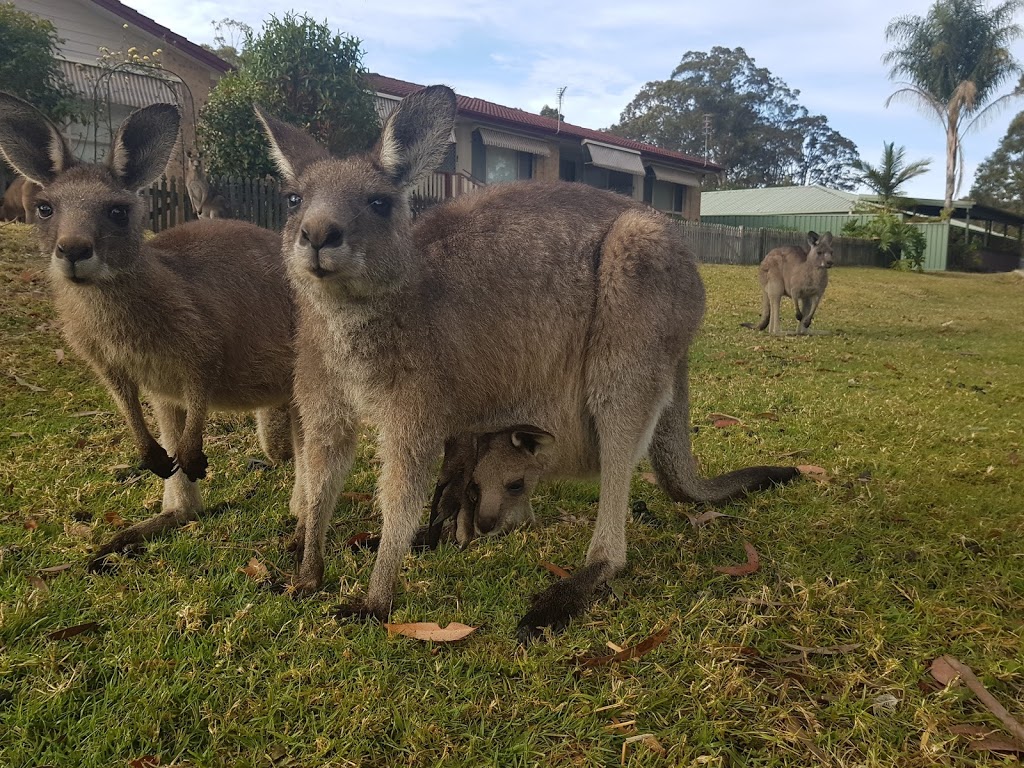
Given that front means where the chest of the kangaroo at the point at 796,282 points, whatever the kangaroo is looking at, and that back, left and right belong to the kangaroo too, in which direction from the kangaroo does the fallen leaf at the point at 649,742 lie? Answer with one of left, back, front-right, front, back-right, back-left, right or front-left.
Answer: front-right

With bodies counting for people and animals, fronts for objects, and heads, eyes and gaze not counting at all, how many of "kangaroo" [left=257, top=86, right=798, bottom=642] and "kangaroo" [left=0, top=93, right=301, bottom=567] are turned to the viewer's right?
0

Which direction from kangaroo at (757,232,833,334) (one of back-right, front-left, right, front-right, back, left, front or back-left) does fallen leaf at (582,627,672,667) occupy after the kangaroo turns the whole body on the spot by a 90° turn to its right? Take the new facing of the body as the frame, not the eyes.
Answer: front-left

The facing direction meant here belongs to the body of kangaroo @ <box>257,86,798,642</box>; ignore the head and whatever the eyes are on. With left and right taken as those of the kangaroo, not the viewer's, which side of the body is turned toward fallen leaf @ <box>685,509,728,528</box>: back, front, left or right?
back

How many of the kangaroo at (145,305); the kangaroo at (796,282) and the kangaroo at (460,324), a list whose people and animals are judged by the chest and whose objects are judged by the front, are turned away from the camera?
0

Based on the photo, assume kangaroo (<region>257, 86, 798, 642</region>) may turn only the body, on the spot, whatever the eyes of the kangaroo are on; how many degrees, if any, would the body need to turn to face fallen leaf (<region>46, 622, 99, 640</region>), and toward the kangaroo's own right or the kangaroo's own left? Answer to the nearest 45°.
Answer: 0° — it already faces it

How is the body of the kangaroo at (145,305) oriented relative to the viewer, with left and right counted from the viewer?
facing the viewer and to the left of the viewer

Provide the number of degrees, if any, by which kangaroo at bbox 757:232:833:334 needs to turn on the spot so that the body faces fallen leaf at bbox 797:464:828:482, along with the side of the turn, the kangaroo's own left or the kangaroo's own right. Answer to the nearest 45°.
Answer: approximately 45° to the kangaroo's own right

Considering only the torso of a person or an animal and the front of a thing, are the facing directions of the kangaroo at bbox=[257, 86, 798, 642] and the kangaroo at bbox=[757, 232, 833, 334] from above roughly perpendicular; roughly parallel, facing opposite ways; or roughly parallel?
roughly perpendicular

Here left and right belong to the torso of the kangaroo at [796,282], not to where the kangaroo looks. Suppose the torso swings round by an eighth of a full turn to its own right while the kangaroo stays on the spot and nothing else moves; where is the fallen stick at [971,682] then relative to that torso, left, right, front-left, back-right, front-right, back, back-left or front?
front

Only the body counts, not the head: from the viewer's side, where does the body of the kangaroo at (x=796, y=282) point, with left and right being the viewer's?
facing the viewer and to the right of the viewer

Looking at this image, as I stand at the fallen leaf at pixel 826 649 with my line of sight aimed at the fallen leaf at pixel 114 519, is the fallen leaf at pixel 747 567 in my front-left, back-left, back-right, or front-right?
front-right

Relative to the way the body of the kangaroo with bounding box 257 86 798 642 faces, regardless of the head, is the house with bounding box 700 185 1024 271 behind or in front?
behind
